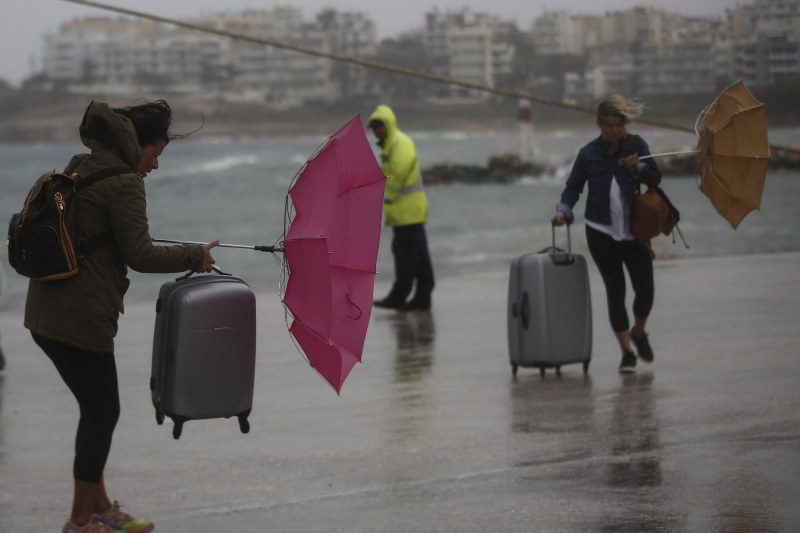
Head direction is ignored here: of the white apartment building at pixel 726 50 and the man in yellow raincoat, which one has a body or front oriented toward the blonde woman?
the white apartment building

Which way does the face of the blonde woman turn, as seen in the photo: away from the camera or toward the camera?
toward the camera

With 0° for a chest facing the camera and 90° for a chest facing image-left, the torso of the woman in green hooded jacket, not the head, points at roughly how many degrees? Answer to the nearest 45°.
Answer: approximately 270°

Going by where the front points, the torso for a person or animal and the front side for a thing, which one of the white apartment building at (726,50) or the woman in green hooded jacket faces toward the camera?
the white apartment building

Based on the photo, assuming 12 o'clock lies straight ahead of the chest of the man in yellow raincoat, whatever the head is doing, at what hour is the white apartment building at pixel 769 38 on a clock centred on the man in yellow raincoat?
The white apartment building is roughly at 5 o'clock from the man in yellow raincoat.

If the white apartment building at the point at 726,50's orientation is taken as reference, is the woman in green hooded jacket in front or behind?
in front

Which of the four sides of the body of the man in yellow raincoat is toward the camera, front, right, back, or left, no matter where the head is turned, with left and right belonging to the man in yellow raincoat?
left

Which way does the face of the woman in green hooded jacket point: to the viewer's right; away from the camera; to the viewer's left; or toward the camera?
to the viewer's right

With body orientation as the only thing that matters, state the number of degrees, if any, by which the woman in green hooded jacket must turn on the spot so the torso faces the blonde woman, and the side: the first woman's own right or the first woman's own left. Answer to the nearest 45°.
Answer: approximately 45° to the first woman's own left

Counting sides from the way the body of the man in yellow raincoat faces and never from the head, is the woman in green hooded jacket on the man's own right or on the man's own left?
on the man's own left

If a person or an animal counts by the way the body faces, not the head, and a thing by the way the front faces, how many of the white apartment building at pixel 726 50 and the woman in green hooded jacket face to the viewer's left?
0

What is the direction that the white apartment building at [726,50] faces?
toward the camera

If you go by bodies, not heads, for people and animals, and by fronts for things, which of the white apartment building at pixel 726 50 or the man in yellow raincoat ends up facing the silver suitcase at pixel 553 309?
the white apartment building

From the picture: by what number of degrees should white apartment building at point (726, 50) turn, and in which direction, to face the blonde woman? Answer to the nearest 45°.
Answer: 0° — it already faces them
